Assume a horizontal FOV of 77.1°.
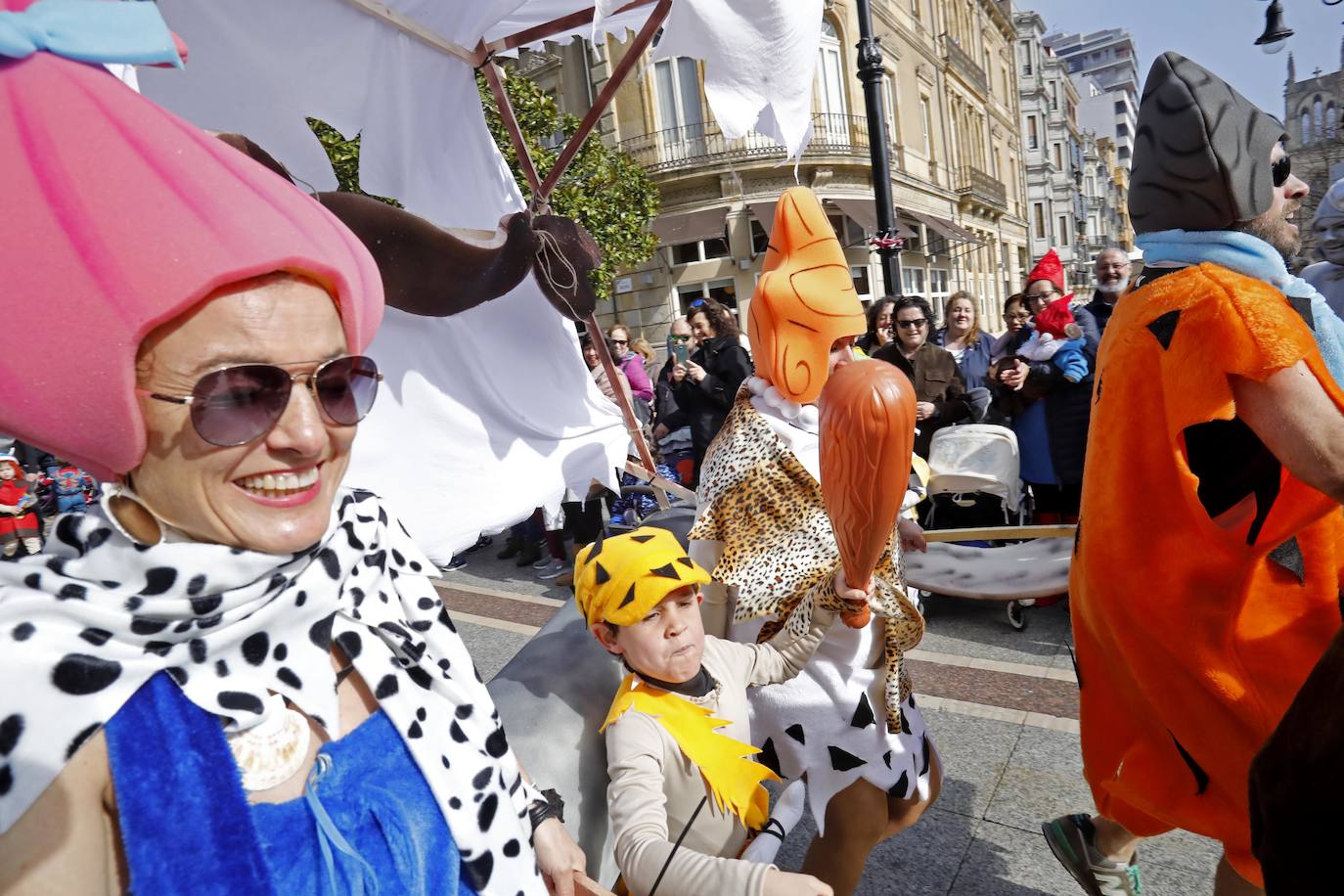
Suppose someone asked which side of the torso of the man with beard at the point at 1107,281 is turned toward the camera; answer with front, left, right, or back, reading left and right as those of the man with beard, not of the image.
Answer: front

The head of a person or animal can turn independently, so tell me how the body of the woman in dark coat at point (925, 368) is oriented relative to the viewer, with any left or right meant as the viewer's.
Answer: facing the viewer

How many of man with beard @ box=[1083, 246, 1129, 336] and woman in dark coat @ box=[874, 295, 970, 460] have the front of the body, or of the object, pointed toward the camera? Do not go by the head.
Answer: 2

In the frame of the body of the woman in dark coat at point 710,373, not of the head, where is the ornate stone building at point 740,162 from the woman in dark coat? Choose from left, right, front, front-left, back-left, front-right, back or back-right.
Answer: back-right

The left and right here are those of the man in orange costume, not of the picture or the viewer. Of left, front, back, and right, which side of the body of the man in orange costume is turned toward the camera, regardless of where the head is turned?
right

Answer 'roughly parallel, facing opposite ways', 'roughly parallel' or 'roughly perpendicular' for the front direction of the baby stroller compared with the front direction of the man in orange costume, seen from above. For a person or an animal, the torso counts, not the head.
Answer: roughly perpendicular

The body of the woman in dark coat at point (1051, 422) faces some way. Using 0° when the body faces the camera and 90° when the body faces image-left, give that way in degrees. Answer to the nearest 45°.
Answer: approximately 45°

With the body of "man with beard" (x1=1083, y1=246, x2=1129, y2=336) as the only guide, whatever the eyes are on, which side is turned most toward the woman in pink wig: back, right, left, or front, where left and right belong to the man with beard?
front

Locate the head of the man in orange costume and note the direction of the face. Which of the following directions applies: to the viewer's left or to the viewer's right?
to the viewer's right

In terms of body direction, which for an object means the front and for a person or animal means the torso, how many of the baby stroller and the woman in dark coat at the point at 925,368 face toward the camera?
2

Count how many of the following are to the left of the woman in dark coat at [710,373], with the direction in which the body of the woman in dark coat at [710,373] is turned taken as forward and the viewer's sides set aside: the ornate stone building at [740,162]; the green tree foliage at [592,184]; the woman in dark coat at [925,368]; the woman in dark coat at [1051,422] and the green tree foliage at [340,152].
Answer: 2
